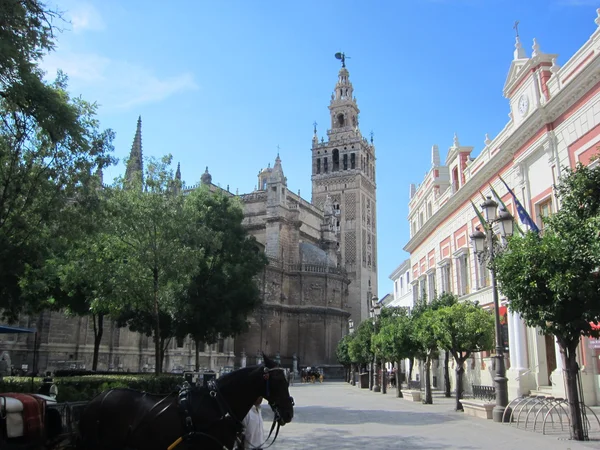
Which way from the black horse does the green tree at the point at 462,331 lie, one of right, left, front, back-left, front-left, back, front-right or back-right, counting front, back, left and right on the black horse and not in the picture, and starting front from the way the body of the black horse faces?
front-left

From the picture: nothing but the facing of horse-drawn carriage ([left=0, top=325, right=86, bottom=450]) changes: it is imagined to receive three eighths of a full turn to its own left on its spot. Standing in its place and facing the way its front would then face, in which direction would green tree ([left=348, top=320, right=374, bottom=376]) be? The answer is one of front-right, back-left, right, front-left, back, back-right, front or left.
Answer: right

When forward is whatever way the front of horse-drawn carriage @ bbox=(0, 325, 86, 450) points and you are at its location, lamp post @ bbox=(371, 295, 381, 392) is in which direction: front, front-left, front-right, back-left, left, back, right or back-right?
front-left

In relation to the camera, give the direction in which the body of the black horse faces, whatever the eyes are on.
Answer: to the viewer's right

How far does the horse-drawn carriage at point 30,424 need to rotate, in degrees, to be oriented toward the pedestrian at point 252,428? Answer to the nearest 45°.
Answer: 0° — it already faces them

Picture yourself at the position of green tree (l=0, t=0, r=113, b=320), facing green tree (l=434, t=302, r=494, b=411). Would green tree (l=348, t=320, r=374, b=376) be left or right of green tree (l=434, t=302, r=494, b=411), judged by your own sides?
left

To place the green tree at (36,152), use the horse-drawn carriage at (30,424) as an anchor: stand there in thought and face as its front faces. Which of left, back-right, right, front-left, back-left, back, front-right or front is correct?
left

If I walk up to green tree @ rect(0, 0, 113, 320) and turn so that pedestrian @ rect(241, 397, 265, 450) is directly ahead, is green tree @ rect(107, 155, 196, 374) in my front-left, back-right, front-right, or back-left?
back-left

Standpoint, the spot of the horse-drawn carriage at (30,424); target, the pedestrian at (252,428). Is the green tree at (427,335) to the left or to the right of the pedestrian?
left

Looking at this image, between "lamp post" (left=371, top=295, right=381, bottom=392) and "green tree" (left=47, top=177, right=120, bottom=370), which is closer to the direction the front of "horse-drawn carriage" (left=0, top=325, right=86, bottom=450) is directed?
the lamp post

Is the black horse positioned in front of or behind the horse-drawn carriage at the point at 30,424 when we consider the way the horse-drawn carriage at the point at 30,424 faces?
in front

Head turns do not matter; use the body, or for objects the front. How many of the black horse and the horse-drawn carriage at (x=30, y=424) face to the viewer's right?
2

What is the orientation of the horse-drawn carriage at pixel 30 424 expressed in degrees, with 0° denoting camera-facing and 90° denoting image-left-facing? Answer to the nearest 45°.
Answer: approximately 270°

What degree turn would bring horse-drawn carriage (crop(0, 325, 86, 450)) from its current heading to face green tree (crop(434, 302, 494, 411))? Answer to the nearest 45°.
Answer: approximately 45° to its left
